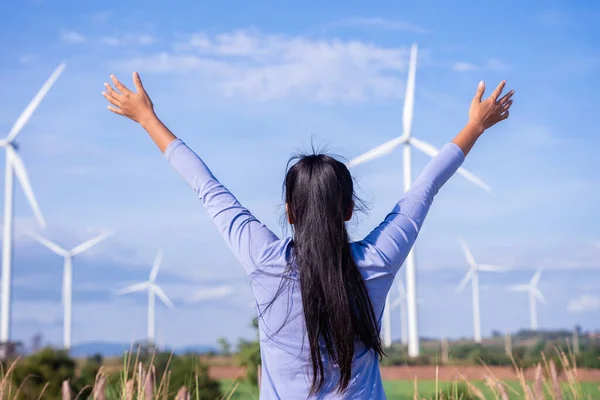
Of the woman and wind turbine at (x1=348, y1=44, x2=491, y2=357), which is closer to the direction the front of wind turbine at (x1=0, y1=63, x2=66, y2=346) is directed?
the woman

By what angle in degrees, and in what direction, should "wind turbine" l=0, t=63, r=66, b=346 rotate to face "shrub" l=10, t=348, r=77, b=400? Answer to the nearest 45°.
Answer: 0° — it already faces it

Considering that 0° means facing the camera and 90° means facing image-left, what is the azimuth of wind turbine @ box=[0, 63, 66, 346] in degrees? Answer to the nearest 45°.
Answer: approximately 0°

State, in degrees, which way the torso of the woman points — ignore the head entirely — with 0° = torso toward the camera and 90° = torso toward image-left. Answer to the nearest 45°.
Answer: approximately 180°

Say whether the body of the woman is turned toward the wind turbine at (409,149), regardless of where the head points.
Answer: yes

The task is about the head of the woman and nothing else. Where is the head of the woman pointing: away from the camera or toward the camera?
away from the camera

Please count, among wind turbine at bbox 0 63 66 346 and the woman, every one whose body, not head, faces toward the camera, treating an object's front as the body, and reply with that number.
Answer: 1

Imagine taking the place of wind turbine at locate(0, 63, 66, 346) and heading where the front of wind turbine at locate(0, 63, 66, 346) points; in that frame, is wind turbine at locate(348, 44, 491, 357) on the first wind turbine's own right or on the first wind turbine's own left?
on the first wind turbine's own left

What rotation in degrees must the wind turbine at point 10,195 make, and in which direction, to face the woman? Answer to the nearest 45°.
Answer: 0° — it already faces them

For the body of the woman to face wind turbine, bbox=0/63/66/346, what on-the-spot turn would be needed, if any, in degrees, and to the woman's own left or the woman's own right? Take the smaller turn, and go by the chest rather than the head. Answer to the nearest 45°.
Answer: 0° — they already face it

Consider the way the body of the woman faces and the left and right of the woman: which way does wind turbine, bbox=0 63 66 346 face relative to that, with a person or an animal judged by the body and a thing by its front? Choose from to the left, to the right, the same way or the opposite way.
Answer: the opposite way

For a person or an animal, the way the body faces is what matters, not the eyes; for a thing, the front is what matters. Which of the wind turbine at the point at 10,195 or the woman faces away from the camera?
the woman
